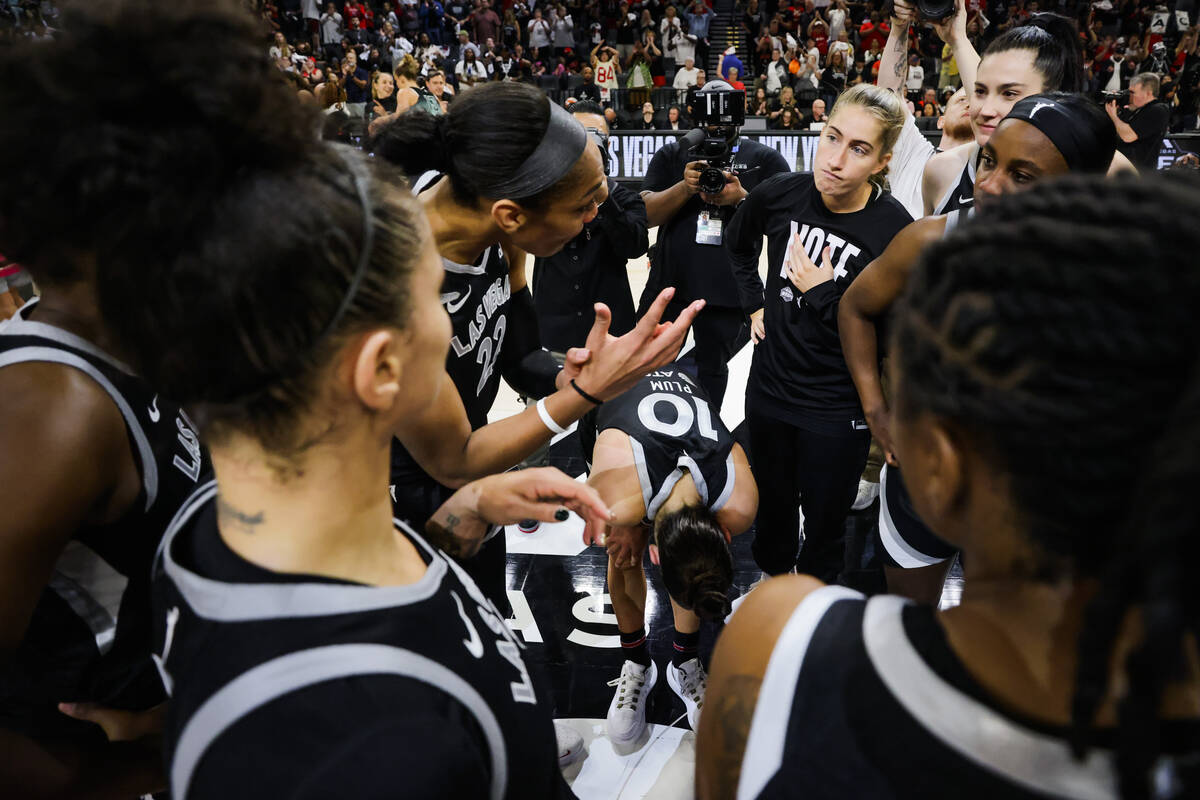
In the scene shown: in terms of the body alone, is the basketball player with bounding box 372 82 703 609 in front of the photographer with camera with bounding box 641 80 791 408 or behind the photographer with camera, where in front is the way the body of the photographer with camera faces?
in front

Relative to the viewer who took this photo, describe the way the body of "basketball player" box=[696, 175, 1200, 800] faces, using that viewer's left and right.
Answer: facing away from the viewer and to the left of the viewer

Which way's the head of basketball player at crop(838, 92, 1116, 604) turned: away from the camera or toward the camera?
toward the camera

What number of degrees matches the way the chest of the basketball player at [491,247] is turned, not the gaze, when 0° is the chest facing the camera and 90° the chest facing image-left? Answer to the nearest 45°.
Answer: approximately 315°

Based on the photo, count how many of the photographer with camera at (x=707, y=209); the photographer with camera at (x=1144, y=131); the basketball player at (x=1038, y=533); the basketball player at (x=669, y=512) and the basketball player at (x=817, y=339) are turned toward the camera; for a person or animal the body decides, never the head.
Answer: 3

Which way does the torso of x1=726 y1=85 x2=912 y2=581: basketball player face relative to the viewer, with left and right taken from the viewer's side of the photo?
facing the viewer

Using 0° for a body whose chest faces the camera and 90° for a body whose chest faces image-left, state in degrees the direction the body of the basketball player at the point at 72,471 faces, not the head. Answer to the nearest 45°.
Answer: approximately 270°

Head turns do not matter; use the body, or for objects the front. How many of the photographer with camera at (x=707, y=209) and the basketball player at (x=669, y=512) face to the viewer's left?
0

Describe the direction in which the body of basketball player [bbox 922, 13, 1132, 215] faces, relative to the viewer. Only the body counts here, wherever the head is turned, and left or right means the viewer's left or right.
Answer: facing the viewer and to the left of the viewer

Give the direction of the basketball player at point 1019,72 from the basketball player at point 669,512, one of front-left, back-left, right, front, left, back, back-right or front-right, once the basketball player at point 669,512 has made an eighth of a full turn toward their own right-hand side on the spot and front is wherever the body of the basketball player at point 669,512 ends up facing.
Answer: back

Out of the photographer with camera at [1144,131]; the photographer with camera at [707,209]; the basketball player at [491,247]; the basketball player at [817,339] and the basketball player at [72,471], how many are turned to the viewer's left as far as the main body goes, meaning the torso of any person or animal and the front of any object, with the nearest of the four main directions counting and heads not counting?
1

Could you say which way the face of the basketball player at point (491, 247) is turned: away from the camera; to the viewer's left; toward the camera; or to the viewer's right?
to the viewer's right

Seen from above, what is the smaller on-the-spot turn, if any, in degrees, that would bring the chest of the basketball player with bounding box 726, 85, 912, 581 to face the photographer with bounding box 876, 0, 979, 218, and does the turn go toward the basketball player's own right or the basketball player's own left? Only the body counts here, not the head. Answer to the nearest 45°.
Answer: approximately 180°
